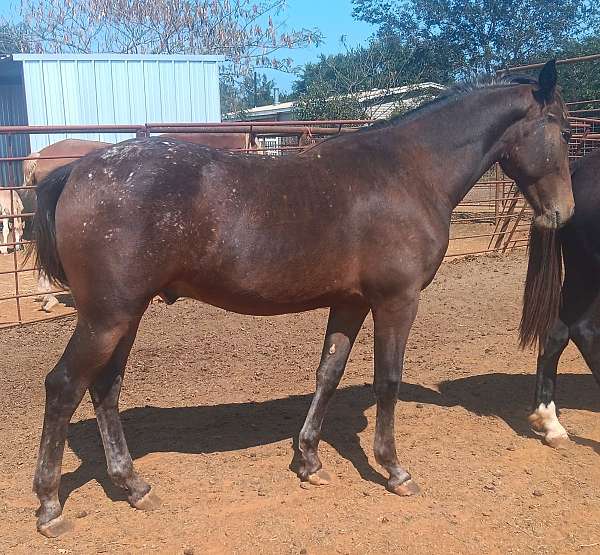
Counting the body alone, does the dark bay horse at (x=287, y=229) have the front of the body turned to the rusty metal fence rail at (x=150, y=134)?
no

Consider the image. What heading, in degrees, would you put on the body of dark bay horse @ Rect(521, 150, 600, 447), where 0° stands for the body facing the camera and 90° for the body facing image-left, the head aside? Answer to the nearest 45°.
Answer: approximately 270°

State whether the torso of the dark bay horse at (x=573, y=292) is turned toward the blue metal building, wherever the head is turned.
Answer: no

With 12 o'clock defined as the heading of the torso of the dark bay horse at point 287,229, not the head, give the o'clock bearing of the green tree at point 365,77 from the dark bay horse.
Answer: The green tree is roughly at 9 o'clock from the dark bay horse.

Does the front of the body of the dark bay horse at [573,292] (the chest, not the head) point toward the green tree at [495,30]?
no

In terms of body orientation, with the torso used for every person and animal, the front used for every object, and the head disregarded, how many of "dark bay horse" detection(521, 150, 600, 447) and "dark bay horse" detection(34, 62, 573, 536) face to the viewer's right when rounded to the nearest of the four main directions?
2

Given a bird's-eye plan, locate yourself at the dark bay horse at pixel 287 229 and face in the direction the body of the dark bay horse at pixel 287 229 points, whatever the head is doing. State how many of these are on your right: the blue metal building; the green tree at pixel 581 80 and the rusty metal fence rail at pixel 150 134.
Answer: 0

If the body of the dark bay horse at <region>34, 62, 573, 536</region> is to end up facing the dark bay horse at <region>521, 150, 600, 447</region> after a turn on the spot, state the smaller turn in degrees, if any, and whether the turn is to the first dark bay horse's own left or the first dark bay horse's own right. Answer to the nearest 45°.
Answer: approximately 45° to the first dark bay horse's own left

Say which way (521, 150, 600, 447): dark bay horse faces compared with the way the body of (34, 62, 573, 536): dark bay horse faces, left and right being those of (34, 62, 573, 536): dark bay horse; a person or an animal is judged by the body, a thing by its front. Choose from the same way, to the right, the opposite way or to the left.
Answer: the same way

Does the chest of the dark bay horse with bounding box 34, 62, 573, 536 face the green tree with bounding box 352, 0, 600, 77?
no

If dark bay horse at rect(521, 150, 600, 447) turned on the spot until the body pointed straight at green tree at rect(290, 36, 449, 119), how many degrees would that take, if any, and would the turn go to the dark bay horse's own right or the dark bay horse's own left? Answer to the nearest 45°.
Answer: approximately 90° to the dark bay horse's own left

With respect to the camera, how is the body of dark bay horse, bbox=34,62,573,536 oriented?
to the viewer's right
